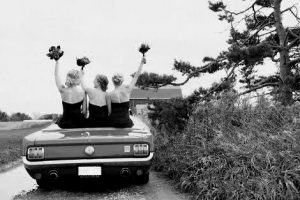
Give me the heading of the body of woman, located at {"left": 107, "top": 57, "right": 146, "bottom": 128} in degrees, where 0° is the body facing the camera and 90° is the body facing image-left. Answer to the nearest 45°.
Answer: approximately 180°

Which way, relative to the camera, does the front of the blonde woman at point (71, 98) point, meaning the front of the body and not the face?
away from the camera

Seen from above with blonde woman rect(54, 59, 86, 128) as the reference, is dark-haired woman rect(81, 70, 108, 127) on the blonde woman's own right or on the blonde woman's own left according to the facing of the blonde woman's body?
on the blonde woman's own right

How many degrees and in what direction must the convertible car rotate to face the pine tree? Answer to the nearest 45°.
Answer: approximately 45° to its right

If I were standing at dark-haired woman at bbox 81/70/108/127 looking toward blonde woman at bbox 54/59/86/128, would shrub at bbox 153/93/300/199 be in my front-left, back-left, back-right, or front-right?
back-left

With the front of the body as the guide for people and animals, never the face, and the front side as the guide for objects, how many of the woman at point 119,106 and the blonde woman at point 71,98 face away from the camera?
2

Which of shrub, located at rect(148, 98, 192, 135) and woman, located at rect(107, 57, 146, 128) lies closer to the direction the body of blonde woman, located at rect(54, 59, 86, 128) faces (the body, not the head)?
the shrub

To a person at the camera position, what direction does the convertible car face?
facing away from the viewer
